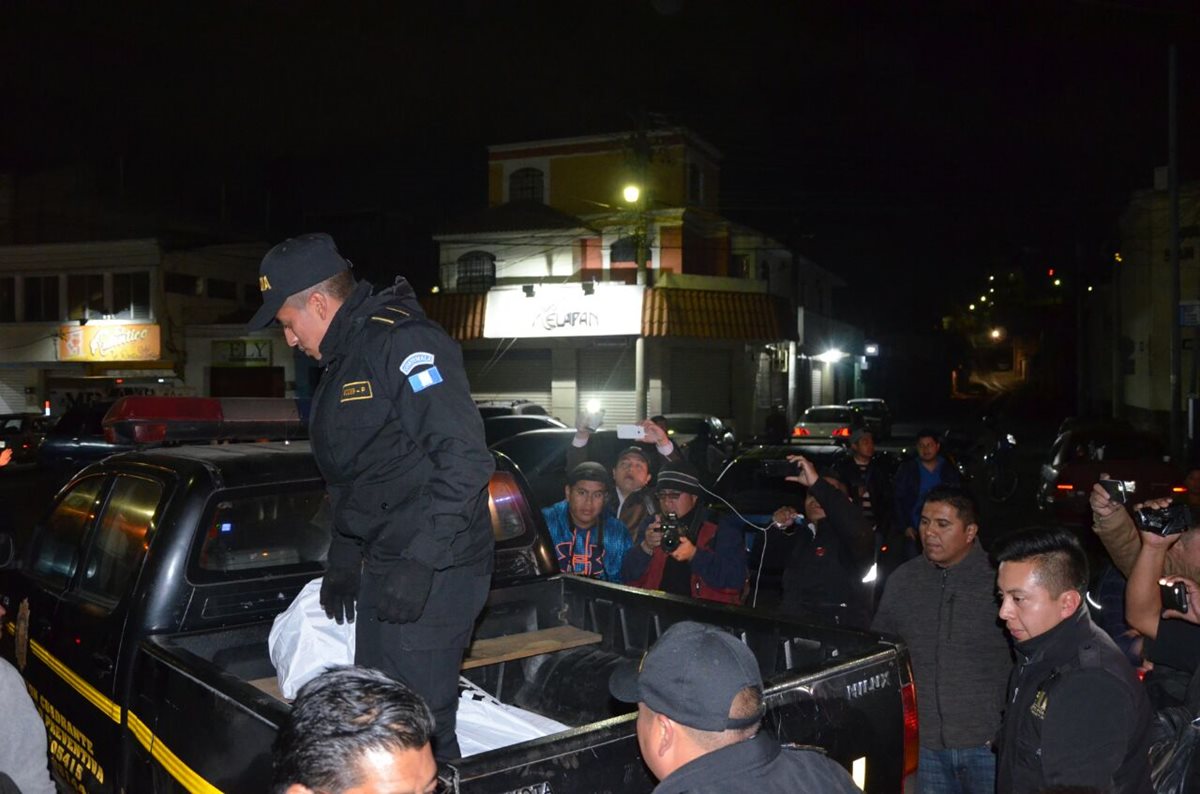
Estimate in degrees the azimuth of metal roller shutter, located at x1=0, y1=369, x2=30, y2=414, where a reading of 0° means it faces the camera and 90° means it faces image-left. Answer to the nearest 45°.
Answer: approximately 0°

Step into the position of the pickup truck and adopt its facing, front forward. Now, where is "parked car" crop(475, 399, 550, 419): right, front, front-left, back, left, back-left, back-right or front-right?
front-right

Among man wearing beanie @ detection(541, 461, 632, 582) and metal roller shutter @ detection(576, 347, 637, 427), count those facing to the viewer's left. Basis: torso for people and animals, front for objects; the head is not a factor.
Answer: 0

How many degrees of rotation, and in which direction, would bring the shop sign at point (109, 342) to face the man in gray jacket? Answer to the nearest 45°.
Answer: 0° — it already faces them

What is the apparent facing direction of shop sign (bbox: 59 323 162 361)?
toward the camera

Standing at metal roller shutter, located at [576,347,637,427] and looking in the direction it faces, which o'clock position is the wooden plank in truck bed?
The wooden plank in truck bed is roughly at 12 o'clock from the metal roller shutter.

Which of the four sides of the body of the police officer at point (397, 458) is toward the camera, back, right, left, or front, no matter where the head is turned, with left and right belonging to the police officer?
left

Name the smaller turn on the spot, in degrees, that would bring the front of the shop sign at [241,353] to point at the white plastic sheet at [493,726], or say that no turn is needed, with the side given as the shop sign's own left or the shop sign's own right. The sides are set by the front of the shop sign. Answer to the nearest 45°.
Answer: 0° — it already faces it

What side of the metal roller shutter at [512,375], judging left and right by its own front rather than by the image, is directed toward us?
front

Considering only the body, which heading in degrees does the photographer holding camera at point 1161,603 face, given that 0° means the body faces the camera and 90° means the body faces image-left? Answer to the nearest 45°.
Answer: approximately 90°

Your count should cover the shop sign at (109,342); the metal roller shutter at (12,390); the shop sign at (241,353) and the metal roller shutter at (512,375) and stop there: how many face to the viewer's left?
0

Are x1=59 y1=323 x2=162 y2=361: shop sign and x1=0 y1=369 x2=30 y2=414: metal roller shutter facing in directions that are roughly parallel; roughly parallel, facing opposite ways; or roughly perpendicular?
roughly parallel

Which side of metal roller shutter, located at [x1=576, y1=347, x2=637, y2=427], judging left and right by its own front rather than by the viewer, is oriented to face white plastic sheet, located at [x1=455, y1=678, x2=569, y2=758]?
front

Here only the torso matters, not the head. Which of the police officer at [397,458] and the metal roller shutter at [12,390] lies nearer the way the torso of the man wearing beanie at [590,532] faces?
the police officer

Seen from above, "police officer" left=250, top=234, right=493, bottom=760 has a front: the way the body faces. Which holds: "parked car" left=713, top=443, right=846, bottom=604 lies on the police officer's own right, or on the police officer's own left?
on the police officer's own right

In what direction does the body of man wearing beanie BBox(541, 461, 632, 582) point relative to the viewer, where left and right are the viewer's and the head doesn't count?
facing the viewer

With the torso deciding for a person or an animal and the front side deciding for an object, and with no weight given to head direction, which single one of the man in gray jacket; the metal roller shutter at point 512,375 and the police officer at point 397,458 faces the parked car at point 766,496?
the metal roller shutter

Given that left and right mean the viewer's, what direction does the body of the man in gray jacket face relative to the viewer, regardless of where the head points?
facing the viewer and to the left of the viewer

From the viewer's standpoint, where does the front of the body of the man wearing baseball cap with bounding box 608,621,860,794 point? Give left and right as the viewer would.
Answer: facing away from the viewer and to the left of the viewer

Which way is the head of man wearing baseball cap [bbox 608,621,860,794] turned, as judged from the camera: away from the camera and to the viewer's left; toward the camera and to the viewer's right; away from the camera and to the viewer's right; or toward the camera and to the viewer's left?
away from the camera and to the viewer's left
